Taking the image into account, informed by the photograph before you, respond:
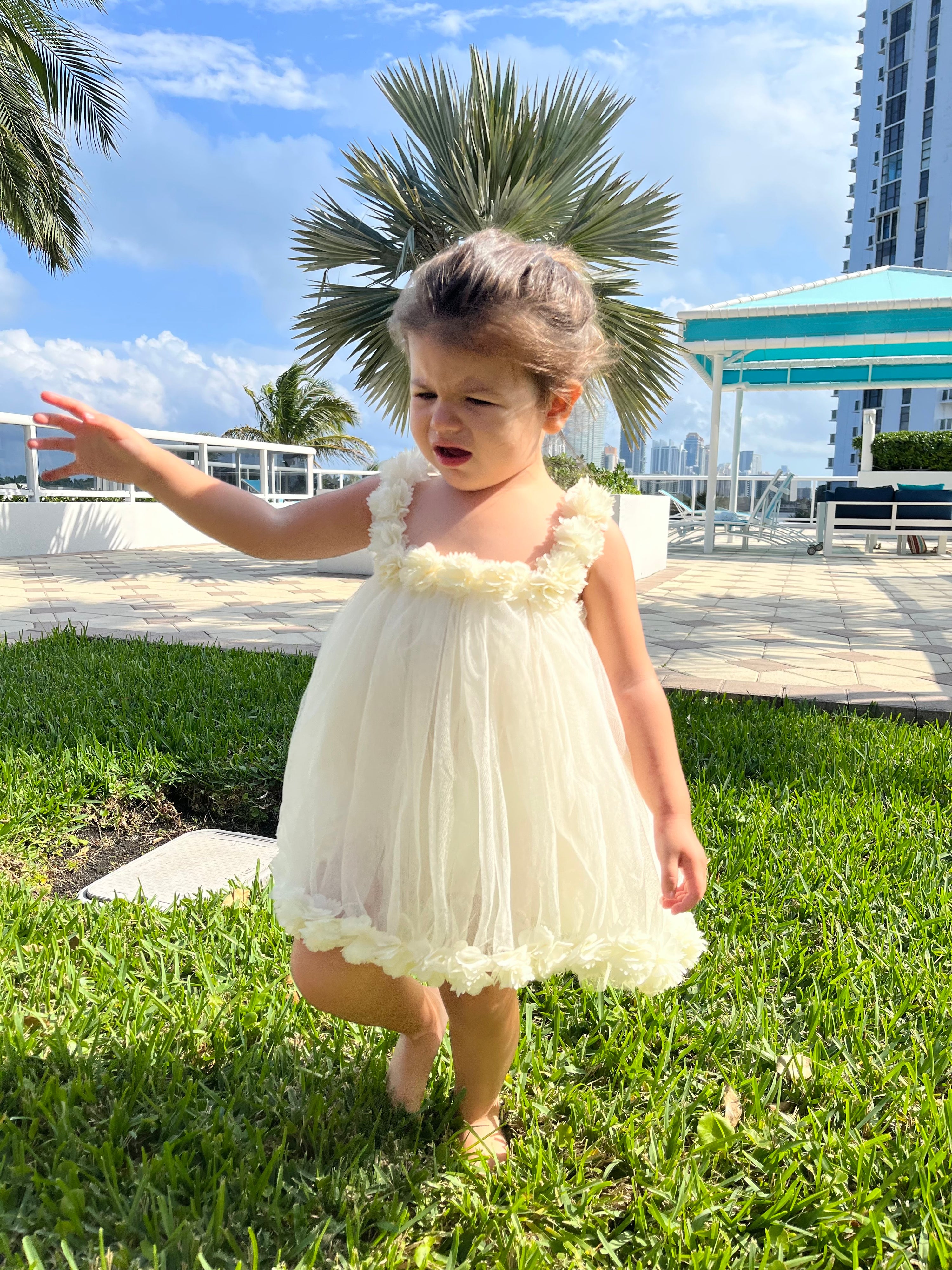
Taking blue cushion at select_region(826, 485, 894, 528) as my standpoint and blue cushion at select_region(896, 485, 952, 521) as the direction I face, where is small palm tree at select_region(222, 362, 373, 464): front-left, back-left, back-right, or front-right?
back-left

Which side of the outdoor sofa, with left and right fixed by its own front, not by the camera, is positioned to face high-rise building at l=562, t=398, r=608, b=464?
back
